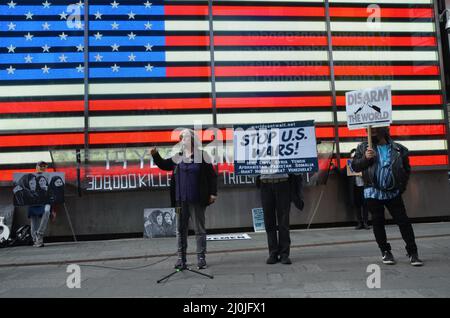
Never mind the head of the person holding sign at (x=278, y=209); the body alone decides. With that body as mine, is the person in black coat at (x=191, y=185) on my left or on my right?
on my right

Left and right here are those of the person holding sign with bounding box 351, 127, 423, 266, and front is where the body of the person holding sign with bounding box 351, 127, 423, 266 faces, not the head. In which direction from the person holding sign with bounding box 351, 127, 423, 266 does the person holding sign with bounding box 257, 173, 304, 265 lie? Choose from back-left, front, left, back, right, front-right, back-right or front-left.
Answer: right

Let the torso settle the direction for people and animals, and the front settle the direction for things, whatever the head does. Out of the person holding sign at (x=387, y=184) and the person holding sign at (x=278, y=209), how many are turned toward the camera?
2

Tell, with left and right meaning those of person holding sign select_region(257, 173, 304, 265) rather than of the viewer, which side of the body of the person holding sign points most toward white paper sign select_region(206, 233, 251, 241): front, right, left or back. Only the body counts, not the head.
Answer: back

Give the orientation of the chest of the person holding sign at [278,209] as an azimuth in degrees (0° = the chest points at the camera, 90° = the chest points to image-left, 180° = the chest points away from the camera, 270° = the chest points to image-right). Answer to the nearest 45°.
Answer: approximately 0°

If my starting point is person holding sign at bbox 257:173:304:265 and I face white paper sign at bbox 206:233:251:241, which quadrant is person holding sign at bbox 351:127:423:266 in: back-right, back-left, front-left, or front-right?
back-right
